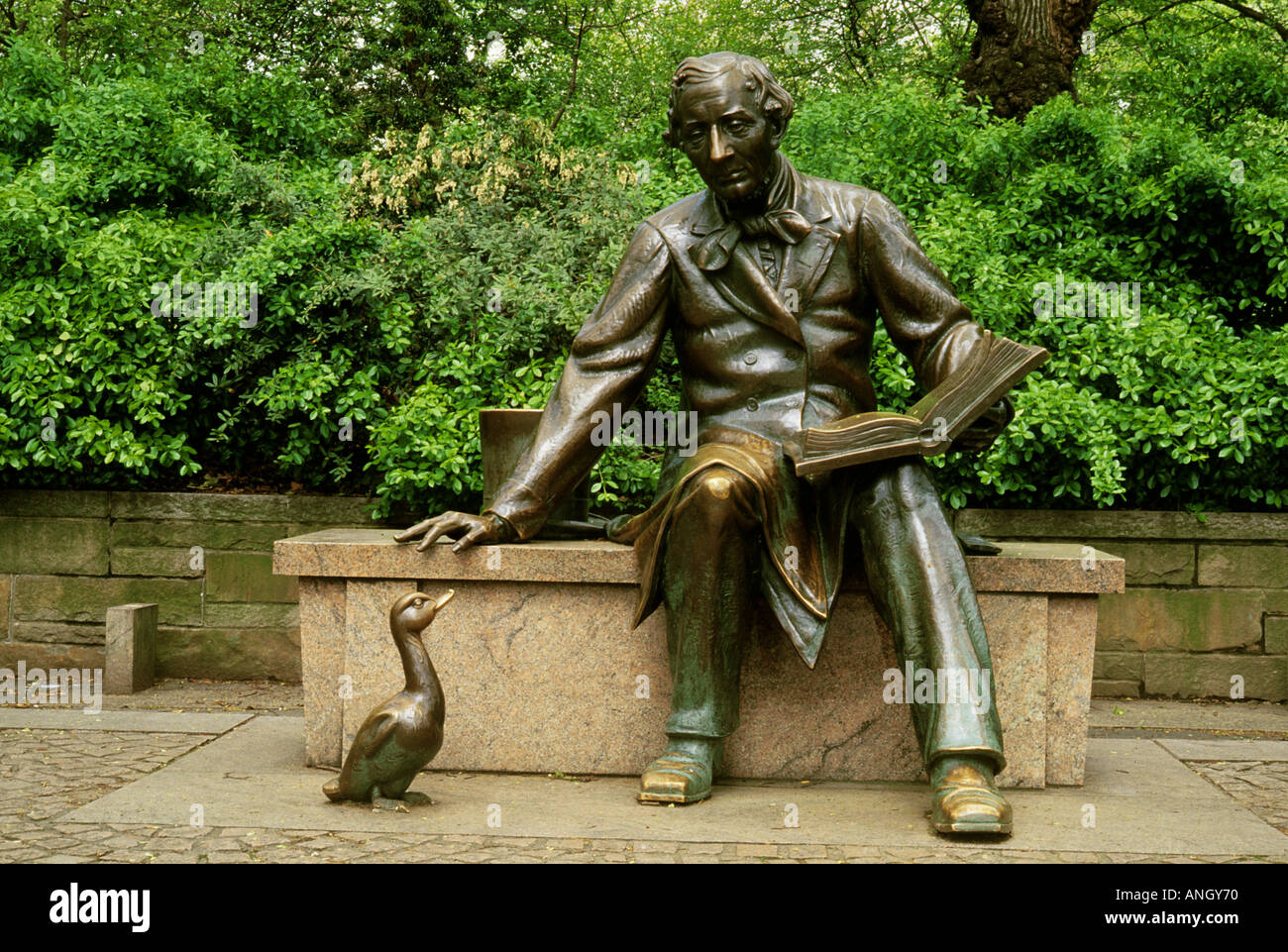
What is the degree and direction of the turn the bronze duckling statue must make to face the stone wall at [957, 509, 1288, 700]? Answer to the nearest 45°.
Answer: approximately 45° to its left

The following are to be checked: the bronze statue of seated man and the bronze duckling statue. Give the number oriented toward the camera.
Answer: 1

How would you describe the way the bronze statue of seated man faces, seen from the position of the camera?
facing the viewer

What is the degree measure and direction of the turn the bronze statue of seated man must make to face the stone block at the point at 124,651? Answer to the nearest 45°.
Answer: approximately 135° to its right

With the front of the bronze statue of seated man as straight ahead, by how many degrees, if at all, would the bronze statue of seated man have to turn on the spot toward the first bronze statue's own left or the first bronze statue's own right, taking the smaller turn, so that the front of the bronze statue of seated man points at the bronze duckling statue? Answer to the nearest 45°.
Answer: approximately 45° to the first bronze statue's own right

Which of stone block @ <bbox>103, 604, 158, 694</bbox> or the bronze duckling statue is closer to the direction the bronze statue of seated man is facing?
the bronze duckling statue

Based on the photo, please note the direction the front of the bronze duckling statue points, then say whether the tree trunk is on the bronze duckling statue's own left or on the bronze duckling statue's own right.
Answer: on the bronze duckling statue's own left

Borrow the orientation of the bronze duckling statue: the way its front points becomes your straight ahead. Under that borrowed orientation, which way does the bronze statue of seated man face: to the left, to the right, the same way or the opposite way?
to the right

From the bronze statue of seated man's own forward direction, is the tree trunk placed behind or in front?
behind

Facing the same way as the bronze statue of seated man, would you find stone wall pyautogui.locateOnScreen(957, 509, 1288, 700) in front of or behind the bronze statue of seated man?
behind

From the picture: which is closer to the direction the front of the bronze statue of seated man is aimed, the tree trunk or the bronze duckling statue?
the bronze duckling statue

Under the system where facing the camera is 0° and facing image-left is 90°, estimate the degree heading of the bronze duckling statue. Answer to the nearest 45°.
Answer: approximately 270°
